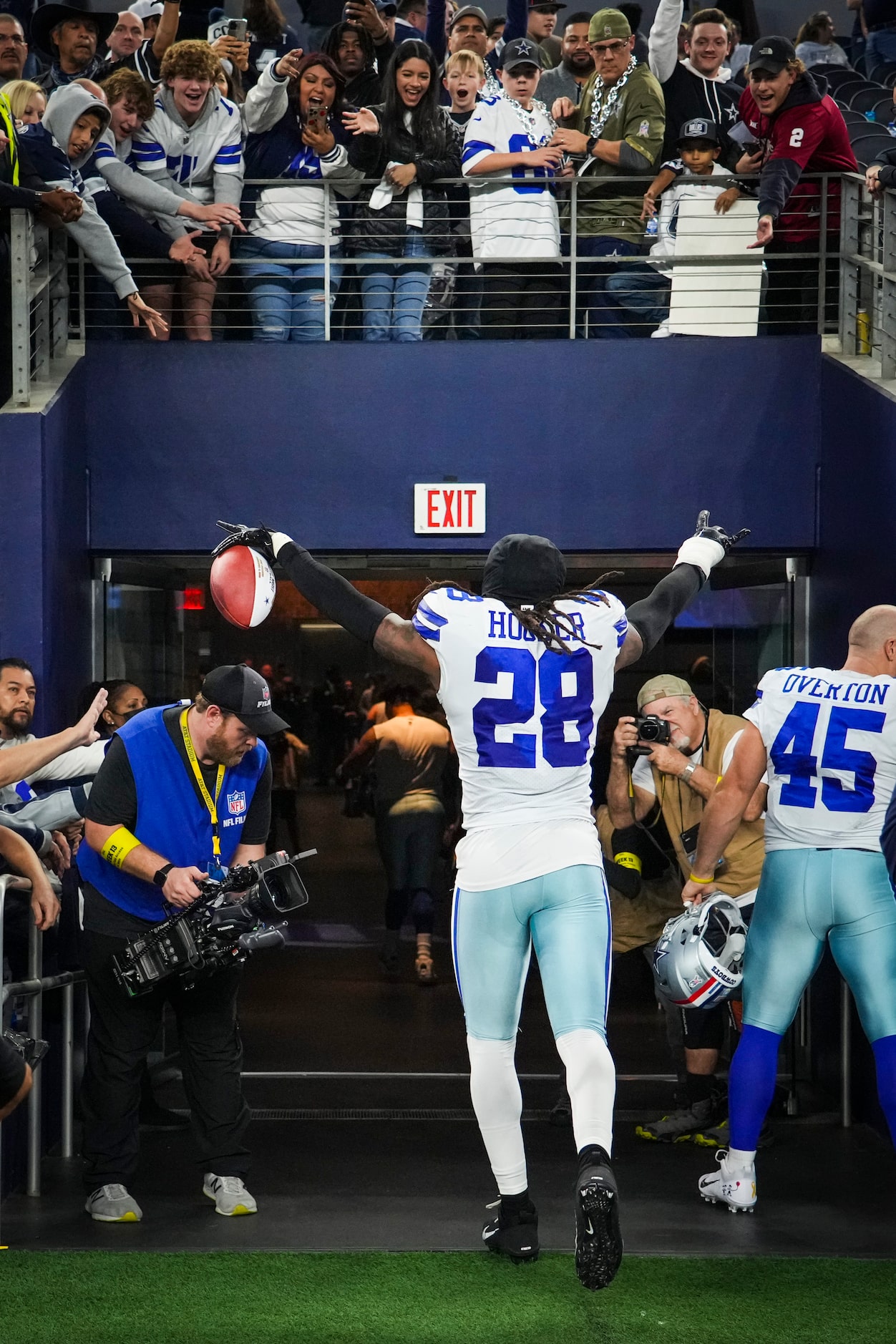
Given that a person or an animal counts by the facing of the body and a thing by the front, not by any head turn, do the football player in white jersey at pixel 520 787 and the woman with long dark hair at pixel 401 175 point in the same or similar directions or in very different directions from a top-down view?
very different directions

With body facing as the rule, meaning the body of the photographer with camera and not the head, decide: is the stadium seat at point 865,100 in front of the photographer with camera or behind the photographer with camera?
behind

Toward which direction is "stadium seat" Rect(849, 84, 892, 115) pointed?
toward the camera

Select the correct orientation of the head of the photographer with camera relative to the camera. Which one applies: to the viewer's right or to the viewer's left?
to the viewer's left

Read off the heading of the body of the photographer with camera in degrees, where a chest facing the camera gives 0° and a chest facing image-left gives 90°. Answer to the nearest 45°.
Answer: approximately 45°

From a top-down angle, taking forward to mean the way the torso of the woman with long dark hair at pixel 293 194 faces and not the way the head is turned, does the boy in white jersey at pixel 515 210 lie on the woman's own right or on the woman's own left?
on the woman's own left

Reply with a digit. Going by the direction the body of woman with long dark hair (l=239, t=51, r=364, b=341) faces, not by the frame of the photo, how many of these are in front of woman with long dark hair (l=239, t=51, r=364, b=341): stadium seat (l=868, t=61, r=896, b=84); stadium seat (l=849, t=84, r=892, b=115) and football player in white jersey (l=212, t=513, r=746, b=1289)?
1

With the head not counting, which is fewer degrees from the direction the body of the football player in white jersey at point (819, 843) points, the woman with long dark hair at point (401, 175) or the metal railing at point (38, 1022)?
the woman with long dark hair

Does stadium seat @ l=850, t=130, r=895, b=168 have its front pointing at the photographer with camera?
yes

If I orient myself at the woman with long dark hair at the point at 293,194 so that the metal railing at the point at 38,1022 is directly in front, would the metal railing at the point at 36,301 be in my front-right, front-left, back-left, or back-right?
front-right

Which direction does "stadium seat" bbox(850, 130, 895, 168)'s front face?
toward the camera

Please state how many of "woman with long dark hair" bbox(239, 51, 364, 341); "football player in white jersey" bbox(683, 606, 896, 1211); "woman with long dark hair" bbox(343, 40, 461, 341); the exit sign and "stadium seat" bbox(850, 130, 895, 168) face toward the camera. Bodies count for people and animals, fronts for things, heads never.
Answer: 4

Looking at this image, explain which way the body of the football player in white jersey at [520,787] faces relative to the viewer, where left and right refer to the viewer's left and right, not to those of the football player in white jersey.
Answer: facing away from the viewer

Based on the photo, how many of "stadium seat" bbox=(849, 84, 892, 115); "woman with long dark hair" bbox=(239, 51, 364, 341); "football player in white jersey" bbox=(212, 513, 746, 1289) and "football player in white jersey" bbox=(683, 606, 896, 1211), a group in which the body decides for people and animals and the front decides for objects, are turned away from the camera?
2

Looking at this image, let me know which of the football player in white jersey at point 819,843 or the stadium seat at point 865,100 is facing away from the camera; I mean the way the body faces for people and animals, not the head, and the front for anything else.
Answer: the football player in white jersey

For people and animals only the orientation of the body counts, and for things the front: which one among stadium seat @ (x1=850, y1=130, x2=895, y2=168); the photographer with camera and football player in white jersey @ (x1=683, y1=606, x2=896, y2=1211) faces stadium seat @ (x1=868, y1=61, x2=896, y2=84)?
the football player in white jersey
